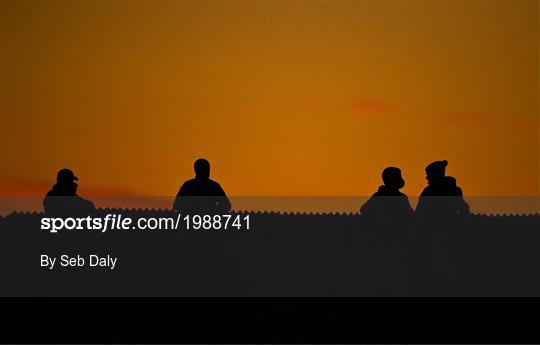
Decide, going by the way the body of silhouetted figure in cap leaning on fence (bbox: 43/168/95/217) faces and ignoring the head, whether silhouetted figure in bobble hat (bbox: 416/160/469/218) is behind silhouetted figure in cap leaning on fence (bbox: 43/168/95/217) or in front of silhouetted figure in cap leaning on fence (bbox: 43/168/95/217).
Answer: in front

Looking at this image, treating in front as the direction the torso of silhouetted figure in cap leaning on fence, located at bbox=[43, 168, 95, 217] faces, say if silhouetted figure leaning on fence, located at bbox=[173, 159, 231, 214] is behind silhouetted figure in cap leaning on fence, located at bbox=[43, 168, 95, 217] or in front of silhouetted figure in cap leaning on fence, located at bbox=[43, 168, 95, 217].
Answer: in front
